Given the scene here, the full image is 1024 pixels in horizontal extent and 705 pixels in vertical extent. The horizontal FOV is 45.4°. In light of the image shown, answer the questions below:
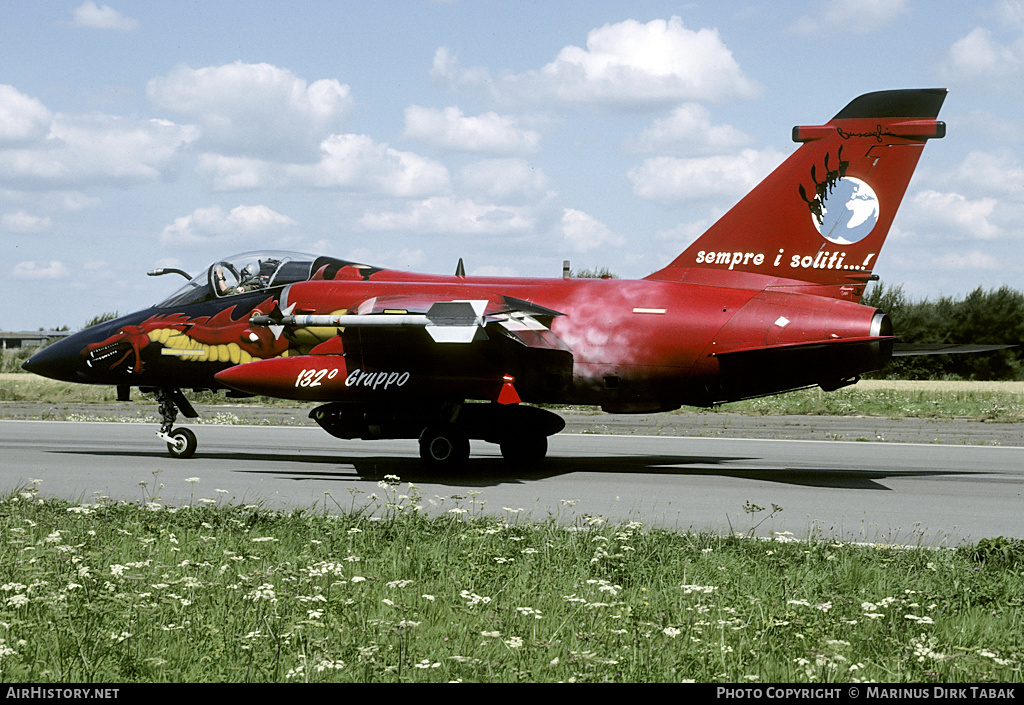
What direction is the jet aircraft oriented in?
to the viewer's left

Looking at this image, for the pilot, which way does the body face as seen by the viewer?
to the viewer's left

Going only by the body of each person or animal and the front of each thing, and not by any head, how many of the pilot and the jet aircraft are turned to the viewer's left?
2
